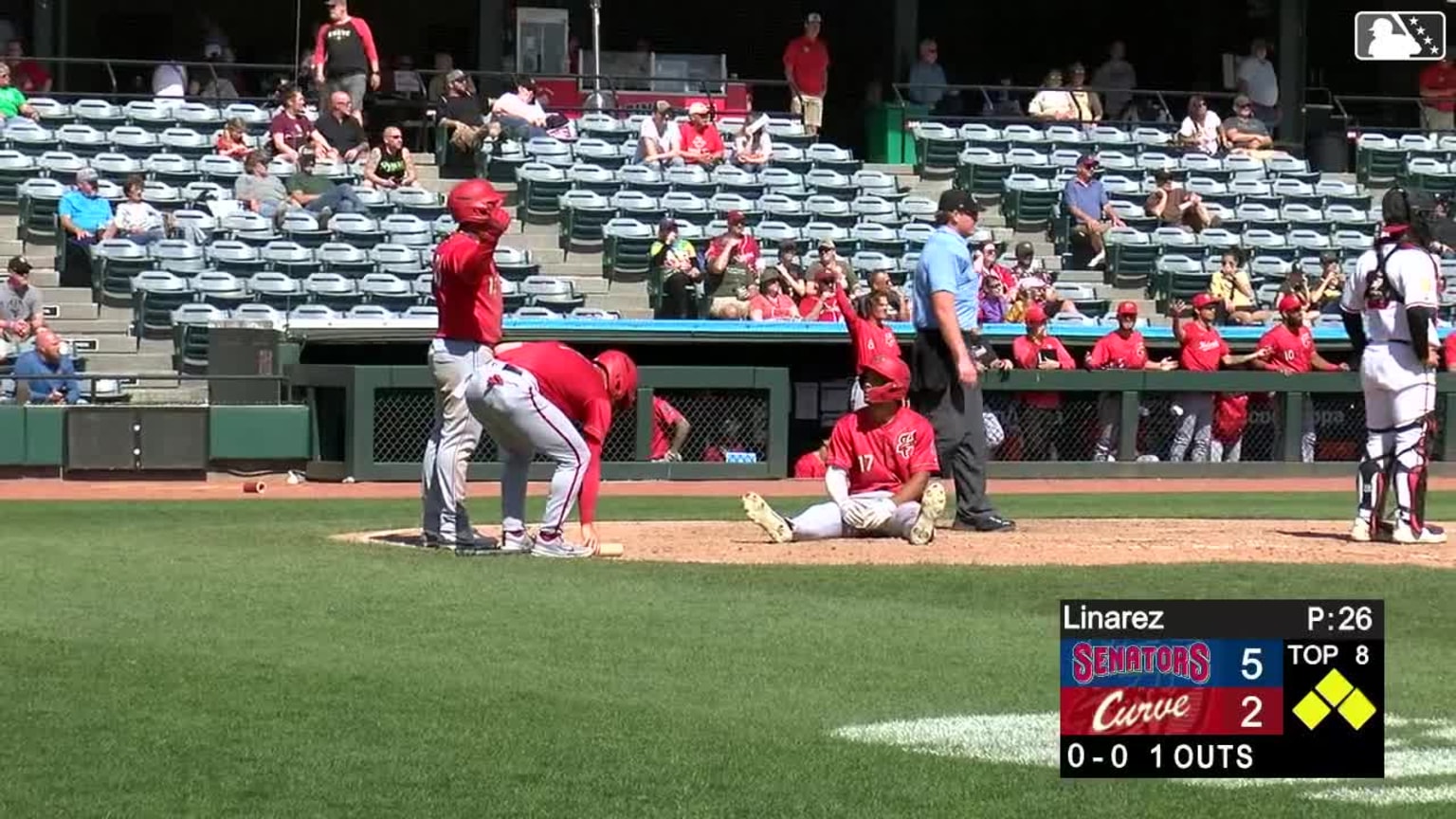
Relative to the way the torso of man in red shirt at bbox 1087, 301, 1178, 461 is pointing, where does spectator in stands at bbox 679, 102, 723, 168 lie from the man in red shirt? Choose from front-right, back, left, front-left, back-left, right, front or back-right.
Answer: back-right

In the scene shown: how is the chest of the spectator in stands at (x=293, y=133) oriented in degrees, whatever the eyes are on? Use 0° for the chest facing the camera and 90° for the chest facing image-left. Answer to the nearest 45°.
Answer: approximately 315°

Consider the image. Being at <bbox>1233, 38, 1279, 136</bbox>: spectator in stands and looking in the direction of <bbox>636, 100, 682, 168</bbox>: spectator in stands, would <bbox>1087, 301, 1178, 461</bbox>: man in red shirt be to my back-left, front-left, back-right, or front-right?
front-left

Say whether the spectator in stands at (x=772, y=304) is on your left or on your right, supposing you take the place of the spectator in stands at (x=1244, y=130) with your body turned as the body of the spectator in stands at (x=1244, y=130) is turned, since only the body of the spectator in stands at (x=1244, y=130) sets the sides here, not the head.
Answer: on your right

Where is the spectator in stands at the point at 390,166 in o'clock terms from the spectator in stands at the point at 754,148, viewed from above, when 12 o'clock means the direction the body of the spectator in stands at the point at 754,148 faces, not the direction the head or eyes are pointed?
the spectator in stands at the point at 390,166 is roughly at 2 o'clock from the spectator in stands at the point at 754,148.

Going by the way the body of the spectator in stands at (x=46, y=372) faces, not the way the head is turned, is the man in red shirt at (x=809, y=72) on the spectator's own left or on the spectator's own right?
on the spectator's own left

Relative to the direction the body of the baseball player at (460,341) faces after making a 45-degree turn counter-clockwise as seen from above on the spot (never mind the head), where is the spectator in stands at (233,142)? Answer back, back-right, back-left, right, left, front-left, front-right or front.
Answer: front-left

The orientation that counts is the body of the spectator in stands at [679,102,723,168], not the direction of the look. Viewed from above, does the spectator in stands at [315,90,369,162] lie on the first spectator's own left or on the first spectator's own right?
on the first spectator's own right

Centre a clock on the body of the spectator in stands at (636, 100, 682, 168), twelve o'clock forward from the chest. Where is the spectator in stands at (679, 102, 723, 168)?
the spectator in stands at (679, 102, 723, 168) is roughly at 8 o'clock from the spectator in stands at (636, 100, 682, 168).

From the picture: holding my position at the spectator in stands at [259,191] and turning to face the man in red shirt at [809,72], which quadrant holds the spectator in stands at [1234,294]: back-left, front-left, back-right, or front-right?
front-right

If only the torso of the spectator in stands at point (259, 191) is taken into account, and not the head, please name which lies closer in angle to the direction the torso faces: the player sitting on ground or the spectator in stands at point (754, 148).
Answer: the player sitting on ground

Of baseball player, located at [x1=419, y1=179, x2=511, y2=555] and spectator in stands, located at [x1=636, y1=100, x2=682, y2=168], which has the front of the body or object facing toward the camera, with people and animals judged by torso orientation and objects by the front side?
the spectator in stands

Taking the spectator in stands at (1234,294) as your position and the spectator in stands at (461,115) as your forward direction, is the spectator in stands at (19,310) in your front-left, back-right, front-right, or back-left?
front-left

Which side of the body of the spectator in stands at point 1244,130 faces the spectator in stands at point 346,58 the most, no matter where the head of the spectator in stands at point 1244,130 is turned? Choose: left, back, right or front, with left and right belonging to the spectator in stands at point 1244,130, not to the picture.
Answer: right

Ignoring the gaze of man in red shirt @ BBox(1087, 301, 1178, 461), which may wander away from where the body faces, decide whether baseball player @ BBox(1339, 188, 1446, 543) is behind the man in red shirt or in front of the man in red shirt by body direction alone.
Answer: in front

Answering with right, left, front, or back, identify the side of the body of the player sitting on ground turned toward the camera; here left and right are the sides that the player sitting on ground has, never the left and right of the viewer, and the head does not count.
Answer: front

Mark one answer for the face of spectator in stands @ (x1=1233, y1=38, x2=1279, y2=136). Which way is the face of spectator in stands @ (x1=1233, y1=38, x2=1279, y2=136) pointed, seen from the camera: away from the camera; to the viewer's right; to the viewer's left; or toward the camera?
toward the camera
